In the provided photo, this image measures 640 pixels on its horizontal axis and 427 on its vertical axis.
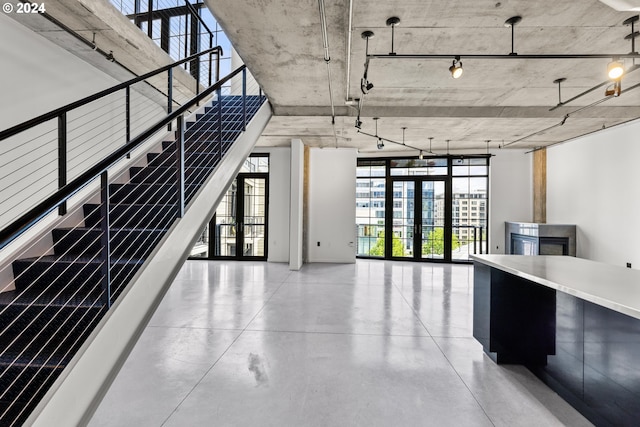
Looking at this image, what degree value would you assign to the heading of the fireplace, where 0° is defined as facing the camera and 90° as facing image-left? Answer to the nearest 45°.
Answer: approximately 0°

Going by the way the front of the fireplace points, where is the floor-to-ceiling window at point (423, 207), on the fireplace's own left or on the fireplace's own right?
on the fireplace's own right

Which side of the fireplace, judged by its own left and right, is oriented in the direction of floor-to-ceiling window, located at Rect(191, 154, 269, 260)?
right

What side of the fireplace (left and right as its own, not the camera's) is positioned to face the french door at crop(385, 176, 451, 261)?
right

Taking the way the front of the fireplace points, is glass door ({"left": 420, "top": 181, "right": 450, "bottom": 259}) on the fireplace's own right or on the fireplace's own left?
on the fireplace's own right

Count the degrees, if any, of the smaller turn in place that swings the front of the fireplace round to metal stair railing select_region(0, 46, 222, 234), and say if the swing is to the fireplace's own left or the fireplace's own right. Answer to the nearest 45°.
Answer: approximately 45° to the fireplace's own right

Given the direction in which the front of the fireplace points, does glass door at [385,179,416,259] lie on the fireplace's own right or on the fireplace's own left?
on the fireplace's own right

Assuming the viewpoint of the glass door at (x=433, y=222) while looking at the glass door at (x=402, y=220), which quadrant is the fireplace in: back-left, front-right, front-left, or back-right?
back-left
